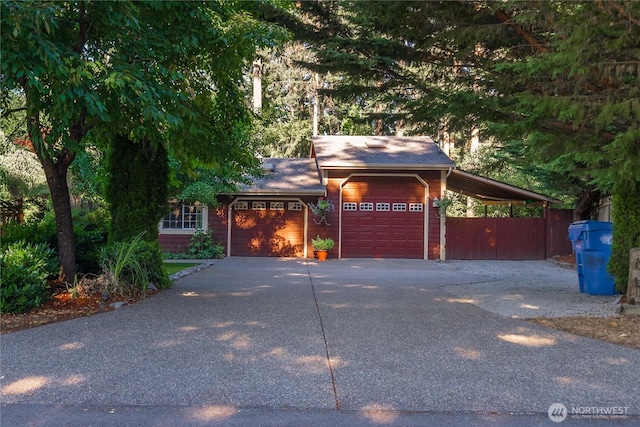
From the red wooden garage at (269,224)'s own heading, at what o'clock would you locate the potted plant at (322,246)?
The potted plant is roughly at 10 o'clock from the red wooden garage.

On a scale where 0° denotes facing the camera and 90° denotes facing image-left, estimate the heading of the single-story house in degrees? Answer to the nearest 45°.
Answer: approximately 0°

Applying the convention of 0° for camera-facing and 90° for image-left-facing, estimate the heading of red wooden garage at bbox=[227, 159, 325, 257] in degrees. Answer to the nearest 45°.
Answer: approximately 0°

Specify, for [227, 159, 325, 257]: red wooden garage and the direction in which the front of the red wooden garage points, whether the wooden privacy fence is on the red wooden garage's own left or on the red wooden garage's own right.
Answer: on the red wooden garage's own left
